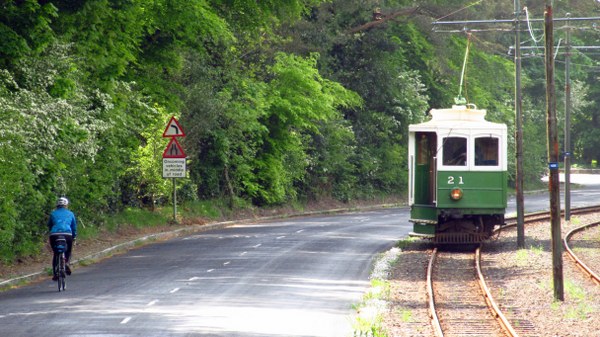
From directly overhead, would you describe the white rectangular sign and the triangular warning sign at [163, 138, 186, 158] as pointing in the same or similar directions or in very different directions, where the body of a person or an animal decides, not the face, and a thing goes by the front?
same or similar directions

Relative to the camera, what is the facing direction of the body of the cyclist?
away from the camera

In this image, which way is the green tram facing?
toward the camera

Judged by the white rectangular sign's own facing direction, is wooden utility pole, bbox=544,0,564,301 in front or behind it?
in front

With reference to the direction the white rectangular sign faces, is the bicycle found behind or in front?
in front

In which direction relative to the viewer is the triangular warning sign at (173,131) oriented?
toward the camera

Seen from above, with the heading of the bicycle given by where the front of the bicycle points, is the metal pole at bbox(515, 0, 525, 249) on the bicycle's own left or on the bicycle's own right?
on the bicycle's own right

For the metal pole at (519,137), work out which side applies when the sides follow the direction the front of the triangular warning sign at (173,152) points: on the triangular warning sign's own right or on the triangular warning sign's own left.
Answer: on the triangular warning sign's own left

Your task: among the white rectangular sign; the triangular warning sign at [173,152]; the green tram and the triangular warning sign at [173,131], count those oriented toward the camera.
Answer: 4

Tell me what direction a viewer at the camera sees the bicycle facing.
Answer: facing away from the viewer

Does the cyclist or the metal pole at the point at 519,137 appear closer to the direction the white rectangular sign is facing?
the cyclist

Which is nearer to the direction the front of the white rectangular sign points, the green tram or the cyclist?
the cyclist

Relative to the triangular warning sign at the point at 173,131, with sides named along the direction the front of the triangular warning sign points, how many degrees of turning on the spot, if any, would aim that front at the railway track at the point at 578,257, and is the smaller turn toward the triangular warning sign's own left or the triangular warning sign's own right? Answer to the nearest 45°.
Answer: approximately 45° to the triangular warning sign's own left
